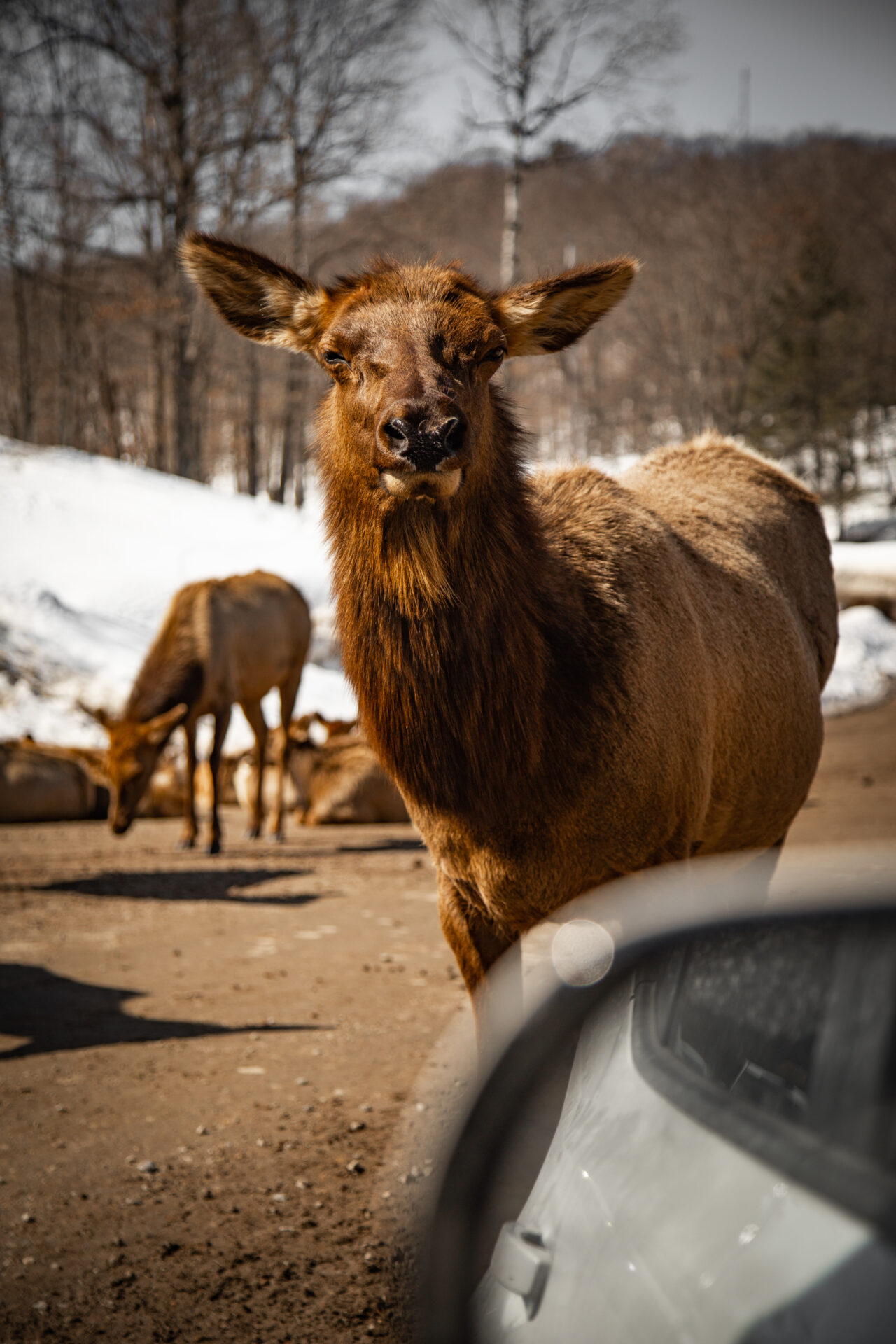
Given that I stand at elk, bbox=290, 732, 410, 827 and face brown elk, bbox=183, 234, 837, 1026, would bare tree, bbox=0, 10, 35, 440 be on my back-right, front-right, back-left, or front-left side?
back-right

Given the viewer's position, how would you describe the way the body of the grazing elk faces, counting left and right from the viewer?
facing the viewer and to the left of the viewer

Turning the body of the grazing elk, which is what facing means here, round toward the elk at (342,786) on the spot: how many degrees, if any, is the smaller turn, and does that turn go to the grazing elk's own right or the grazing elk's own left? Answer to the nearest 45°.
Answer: approximately 135° to the grazing elk's own left

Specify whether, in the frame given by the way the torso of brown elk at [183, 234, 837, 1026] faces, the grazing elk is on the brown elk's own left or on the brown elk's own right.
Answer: on the brown elk's own right

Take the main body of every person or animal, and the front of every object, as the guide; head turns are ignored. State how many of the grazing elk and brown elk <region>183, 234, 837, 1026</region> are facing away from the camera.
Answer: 0

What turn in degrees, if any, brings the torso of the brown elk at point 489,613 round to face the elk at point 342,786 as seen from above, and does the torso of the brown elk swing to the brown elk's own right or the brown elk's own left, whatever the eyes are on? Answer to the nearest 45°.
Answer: approximately 135° to the brown elk's own right

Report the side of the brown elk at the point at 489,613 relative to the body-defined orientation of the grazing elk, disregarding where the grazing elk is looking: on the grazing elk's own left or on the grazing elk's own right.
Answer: on the grazing elk's own left

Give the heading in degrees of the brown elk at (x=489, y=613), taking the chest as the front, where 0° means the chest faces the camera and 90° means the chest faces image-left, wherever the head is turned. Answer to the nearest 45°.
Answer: approximately 45°

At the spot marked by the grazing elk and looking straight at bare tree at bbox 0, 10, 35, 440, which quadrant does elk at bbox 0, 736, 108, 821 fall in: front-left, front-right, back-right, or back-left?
front-left

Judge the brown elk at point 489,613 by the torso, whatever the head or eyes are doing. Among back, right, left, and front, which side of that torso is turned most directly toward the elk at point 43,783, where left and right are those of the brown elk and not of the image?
right

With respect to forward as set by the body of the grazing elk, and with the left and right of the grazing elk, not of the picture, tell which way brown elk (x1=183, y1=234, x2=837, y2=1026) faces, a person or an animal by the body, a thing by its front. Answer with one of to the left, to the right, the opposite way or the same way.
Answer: the same way
